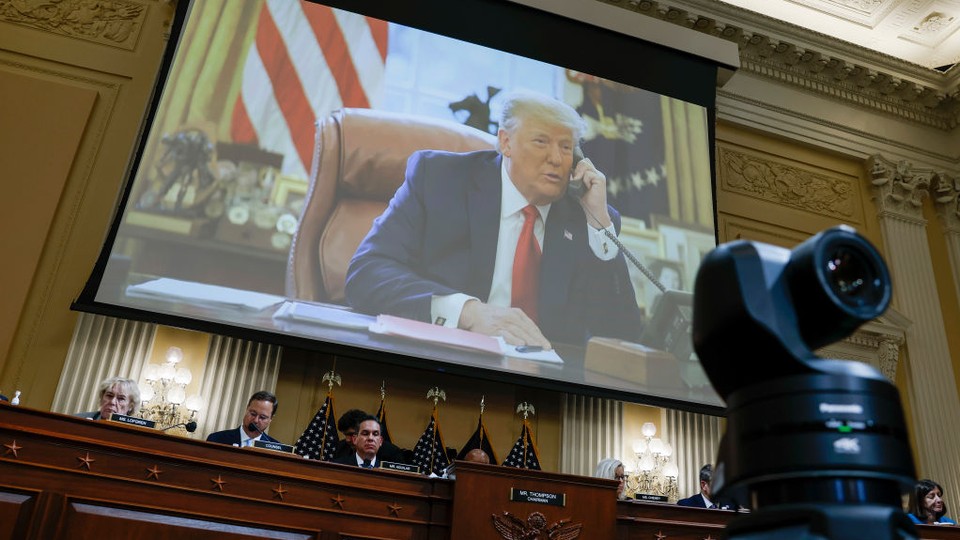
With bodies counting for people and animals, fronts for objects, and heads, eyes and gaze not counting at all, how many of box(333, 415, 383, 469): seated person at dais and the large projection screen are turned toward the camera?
2

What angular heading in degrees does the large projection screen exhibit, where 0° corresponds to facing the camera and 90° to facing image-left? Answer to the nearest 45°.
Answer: approximately 0°

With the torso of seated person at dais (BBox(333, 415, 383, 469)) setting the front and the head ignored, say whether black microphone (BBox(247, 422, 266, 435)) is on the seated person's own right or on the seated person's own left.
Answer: on the seated person's own right

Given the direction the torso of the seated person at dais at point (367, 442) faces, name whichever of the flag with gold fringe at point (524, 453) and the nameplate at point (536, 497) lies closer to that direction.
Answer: the nameplate

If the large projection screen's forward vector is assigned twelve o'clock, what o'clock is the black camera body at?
The black camera body is roughly at 12 o'clock from the large projection screen.

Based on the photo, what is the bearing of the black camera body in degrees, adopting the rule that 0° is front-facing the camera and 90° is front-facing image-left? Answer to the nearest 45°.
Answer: approximately 315°

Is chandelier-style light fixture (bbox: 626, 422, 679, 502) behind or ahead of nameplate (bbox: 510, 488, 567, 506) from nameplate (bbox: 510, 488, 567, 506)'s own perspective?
behind

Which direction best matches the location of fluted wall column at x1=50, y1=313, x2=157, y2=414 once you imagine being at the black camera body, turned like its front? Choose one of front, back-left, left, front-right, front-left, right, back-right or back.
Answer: back
